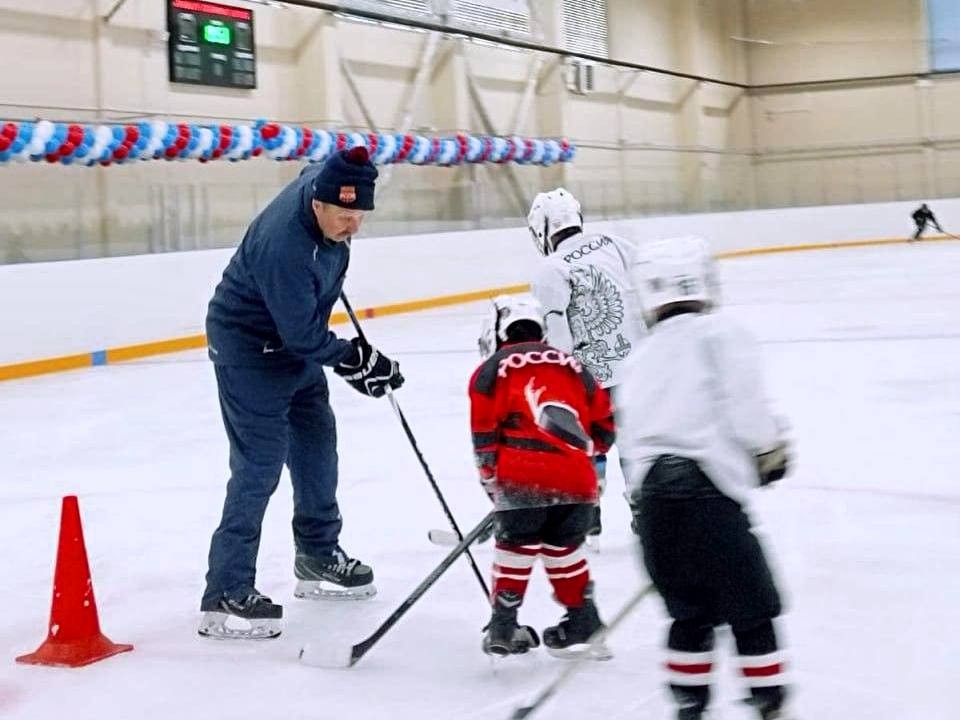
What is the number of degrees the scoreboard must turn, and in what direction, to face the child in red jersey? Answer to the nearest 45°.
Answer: approximately 45° to its right

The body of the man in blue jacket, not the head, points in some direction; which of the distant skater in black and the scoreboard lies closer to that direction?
the distant skater in black

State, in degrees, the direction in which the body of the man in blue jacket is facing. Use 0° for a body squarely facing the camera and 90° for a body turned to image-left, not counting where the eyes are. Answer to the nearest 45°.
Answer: approximately 270°

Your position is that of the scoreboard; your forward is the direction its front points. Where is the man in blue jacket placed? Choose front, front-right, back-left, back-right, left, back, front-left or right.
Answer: front-right

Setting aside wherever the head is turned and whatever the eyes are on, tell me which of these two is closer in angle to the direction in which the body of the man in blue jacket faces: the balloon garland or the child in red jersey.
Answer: the child in red jersey

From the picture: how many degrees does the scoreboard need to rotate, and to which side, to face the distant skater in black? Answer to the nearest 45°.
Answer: approximately 90° to its left

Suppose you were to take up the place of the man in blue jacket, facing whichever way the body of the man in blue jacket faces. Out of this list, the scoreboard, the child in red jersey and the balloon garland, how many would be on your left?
2

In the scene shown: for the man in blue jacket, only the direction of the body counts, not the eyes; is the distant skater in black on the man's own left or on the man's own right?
on the man's own left

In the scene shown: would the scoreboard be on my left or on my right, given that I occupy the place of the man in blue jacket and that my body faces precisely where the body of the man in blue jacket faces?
on my left

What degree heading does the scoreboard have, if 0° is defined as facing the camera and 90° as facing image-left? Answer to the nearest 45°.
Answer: approximately 315°

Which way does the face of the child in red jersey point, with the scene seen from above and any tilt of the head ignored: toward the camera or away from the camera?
away from the camera

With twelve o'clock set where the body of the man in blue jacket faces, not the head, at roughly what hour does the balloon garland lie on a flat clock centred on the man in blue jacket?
The balloon garland is roughly at 9 o'clock from the man in blue jacket.
